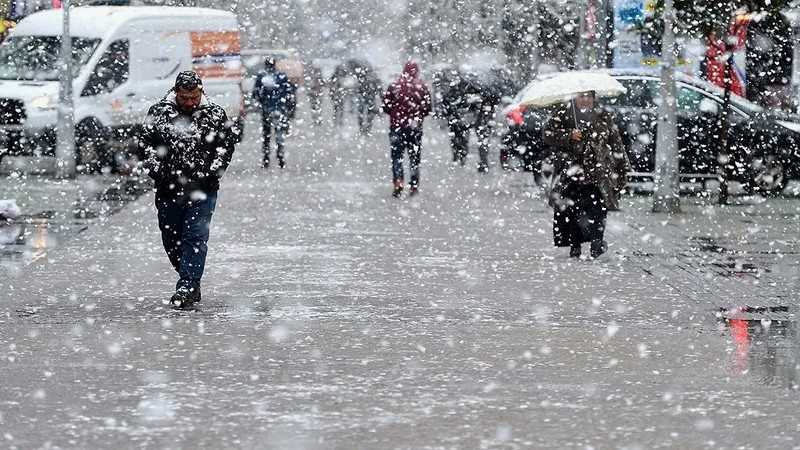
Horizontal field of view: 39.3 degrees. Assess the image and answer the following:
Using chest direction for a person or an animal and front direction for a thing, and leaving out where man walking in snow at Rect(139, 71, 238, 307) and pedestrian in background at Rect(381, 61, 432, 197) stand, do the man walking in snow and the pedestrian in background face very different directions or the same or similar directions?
very different directions

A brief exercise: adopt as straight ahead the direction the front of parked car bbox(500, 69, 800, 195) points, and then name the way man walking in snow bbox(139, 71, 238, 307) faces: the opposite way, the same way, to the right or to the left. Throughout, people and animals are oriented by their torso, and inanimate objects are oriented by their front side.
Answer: to the right

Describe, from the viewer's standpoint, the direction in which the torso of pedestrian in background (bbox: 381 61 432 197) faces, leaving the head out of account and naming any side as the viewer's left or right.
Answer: facing away from the viewer

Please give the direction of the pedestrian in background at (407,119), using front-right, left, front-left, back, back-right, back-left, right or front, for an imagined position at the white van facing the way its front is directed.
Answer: left

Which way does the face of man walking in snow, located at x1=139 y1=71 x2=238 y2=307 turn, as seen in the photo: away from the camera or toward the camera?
toward the camera

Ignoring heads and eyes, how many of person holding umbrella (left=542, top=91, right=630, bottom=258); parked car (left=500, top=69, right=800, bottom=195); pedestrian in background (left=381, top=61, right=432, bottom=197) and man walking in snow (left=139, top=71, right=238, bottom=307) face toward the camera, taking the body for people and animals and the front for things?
2

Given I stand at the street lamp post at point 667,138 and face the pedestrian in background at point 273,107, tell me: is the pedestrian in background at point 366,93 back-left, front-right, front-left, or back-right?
front-right

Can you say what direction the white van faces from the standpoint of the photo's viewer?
facing the viewer and to the left of the viewer

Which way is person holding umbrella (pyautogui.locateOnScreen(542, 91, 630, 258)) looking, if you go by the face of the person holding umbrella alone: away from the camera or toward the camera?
toward the camera

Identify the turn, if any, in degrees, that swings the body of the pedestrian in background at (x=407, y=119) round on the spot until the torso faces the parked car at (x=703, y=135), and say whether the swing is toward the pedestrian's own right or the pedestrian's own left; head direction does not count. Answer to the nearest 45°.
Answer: approximately 90° to the pedestrian's own right

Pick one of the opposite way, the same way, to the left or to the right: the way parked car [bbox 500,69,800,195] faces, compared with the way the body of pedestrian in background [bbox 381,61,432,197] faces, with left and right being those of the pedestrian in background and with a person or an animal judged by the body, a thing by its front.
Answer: to the right

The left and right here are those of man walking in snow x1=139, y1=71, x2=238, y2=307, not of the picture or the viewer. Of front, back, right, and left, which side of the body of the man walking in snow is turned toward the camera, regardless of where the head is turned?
front

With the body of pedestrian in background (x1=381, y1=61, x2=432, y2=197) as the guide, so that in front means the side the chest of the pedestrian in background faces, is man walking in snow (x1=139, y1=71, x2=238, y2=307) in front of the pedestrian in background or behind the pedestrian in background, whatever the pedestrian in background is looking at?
behind

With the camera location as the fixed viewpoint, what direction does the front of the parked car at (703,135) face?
facing to the right of the viewer

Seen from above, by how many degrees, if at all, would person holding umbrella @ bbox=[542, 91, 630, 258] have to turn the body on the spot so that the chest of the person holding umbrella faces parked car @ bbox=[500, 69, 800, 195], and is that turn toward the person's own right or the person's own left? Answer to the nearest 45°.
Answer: approximately 180°

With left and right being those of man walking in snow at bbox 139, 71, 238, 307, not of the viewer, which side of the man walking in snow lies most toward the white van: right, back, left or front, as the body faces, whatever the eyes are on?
back

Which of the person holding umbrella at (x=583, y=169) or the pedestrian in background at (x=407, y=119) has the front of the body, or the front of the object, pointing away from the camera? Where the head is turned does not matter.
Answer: the pedestrian in background
